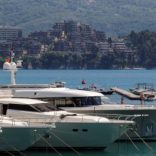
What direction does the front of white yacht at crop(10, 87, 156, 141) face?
to the viewer's right

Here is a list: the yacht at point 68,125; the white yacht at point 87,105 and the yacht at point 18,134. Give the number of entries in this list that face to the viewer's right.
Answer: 3

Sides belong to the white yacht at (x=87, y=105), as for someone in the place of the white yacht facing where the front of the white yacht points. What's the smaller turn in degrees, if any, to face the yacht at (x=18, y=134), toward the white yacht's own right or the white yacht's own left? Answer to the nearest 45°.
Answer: approximately 135° to the white yacht's own right

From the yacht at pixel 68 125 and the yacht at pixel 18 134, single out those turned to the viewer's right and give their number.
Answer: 2

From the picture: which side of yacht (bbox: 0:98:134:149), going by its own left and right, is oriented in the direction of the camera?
right

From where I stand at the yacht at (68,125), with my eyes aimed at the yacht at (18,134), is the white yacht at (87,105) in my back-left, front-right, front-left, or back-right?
back-right

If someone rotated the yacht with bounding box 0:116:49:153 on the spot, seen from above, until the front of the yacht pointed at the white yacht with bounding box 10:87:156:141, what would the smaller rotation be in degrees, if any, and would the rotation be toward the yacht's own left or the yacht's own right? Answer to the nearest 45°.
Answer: approximately 45° to the yacht's own left

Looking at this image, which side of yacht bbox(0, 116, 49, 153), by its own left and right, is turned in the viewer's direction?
right

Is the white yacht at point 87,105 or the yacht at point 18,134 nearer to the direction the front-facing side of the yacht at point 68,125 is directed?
the white yacht
